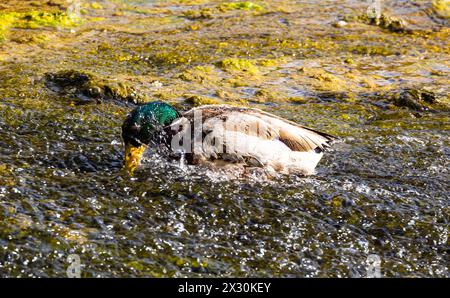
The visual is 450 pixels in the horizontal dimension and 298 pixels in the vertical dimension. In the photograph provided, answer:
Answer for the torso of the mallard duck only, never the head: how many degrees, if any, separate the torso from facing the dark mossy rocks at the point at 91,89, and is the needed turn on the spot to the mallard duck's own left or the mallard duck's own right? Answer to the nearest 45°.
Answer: approximately 45° to the mallard duck's own right

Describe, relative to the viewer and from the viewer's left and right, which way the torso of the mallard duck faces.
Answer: facing to the left of the viewer

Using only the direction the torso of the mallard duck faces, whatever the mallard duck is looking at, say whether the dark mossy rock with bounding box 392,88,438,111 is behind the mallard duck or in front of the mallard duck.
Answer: behind
